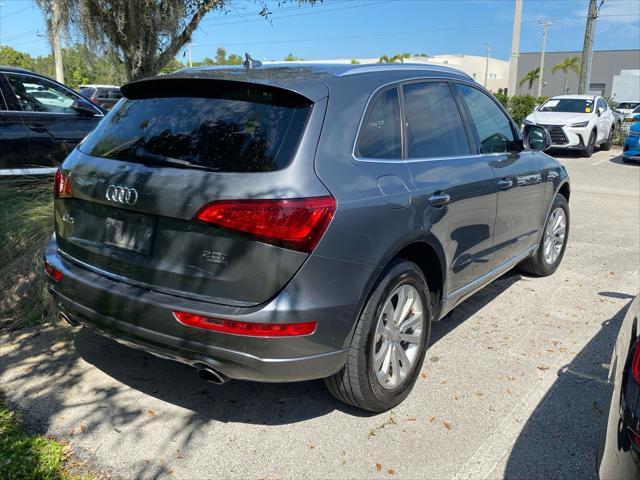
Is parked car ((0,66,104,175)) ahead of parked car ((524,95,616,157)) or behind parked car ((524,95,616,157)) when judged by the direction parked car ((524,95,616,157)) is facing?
ahead

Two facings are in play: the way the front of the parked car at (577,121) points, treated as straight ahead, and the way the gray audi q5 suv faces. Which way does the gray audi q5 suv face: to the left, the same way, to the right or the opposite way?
the opposite way

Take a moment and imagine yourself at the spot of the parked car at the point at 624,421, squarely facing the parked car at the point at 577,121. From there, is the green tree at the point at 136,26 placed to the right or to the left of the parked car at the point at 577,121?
left

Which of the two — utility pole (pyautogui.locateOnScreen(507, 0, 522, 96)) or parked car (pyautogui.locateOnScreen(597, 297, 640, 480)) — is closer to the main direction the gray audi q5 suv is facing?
the utility pole

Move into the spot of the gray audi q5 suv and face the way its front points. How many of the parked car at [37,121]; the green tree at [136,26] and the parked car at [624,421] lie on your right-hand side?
1

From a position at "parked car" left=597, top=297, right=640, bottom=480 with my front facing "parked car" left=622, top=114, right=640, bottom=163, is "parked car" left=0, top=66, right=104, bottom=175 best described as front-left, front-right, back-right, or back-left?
front-left

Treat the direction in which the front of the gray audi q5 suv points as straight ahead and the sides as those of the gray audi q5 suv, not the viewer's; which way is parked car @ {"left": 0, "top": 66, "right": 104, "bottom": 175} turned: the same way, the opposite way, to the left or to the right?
the same way

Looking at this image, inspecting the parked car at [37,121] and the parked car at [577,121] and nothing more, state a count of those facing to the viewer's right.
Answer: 1

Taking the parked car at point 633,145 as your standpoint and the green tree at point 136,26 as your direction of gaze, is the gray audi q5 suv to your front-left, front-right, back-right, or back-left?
front-left

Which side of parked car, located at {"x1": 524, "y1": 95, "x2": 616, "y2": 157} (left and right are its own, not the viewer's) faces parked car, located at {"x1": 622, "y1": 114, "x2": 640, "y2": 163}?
left

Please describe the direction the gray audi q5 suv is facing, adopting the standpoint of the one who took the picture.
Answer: facing away from the viewer and to the right of the viewer

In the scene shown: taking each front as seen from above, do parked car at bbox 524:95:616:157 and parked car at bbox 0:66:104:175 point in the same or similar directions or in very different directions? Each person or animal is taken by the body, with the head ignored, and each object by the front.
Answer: very different directions

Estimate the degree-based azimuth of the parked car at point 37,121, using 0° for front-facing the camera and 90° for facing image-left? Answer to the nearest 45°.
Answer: approximately 270°

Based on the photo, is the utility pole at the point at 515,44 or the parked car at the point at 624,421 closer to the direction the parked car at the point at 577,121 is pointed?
the parked car

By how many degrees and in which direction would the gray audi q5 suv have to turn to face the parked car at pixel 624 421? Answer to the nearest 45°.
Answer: approximately 90° to its right

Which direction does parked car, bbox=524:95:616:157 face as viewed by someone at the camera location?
facing the viewer and to the left of the viewer

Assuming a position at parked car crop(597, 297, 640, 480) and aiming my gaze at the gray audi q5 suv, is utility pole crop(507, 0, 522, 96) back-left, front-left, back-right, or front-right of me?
front-right

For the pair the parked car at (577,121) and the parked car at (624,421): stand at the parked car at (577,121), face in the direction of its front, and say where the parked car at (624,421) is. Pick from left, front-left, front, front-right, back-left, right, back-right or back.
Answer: front-left

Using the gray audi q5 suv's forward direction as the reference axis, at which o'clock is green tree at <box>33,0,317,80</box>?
The green tree is roughly at 10 o'clock from the gray audi q5 suv.

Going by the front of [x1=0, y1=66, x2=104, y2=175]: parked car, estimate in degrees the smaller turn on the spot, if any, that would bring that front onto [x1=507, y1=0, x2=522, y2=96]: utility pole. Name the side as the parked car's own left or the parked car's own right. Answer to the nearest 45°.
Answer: approximately 45° to the parked car's own left
